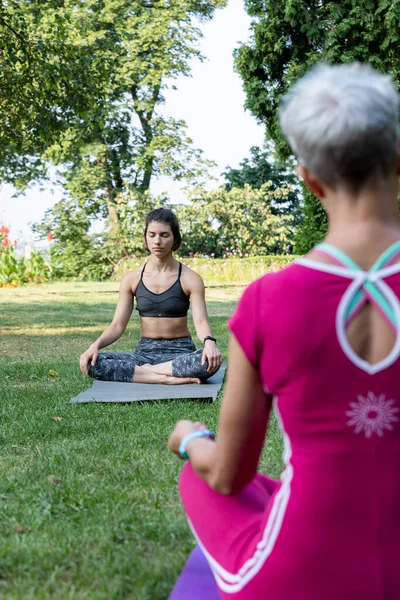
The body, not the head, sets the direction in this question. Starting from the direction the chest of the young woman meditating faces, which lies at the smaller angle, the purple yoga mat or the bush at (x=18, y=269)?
the purple yoga mat

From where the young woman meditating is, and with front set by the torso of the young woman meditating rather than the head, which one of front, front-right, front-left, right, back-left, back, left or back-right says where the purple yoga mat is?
front

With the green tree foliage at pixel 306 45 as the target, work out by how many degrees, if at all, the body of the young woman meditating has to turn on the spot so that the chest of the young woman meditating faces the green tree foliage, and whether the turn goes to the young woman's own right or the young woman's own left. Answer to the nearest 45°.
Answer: approximately 180°

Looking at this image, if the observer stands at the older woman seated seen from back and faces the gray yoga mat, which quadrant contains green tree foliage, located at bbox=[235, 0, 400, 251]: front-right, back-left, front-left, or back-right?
front-right

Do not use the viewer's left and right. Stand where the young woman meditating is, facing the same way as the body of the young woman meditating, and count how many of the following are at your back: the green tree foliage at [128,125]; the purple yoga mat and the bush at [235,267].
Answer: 2

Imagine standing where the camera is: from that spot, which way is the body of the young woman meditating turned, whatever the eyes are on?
toward the camera

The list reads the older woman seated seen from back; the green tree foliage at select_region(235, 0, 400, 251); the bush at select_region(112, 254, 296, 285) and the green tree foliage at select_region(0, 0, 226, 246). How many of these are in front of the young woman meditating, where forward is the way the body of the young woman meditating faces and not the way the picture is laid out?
1

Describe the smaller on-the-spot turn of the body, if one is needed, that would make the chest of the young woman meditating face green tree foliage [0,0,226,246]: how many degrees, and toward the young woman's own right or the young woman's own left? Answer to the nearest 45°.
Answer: approximately 180°

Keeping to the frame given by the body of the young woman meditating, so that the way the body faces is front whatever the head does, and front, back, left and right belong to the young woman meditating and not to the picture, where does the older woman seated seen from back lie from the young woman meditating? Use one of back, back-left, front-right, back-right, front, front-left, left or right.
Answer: front

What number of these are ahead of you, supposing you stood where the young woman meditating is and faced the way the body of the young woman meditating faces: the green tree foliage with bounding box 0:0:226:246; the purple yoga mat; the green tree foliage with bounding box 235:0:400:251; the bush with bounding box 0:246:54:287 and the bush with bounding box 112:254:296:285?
1

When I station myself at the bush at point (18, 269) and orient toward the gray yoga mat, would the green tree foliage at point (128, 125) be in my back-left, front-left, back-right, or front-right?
back-left

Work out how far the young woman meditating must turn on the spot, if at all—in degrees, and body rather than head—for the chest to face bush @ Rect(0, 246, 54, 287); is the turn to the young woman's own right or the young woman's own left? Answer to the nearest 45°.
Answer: approximately 180°

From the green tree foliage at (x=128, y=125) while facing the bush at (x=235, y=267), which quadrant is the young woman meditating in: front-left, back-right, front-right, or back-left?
front-right
